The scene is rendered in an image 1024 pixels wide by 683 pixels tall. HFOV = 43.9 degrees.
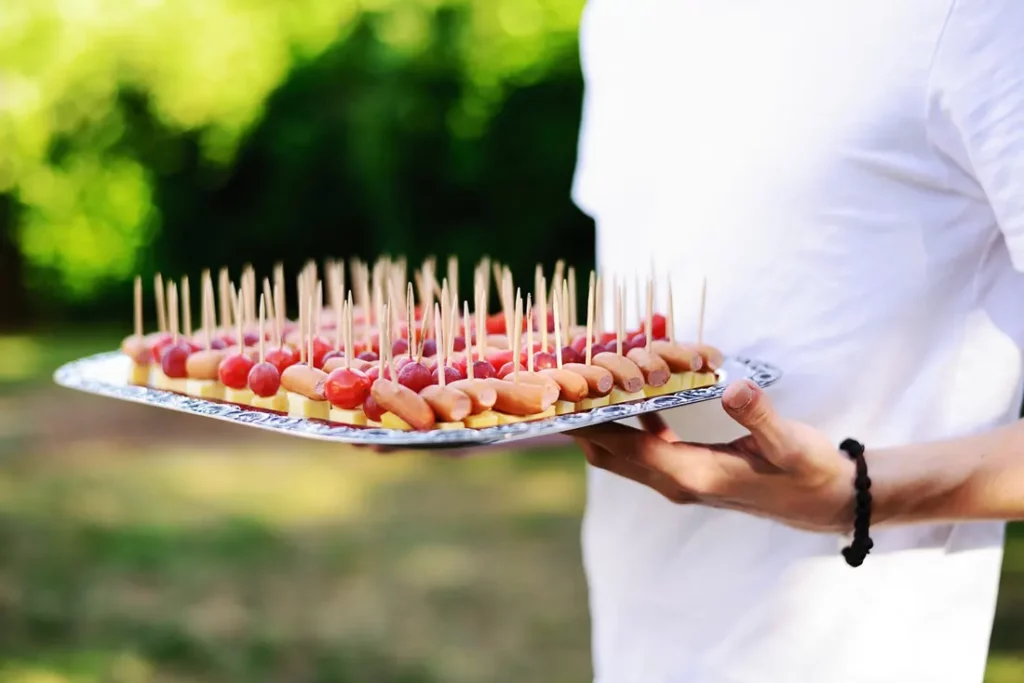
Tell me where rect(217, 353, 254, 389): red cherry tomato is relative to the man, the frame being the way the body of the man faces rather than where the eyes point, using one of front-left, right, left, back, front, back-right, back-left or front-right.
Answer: front-right

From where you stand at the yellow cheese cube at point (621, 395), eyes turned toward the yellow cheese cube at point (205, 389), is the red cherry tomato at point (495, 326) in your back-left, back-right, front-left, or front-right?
front-right

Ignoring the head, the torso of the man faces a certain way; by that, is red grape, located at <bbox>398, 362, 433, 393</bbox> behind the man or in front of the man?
in front

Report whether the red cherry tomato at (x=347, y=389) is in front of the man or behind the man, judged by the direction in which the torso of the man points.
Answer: in front

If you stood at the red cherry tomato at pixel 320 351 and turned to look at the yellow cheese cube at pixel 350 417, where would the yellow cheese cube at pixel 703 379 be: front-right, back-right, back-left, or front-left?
front-left

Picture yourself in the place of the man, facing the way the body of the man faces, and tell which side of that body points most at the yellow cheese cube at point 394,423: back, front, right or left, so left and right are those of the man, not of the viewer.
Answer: front

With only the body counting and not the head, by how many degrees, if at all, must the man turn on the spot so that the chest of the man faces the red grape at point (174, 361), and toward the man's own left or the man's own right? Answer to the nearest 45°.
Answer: approximately 45° to the man's own right

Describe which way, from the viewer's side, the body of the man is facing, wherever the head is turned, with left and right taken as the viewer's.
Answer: facing the viewer and to the left of the viewer

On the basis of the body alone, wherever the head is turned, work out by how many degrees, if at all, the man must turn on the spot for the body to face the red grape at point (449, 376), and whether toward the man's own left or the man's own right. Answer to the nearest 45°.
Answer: approximately 45° to the man's own right
